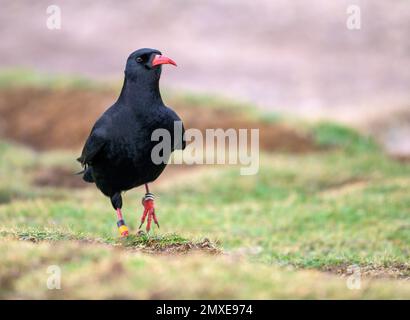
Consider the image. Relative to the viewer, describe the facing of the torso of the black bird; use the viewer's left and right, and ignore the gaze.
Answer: facing the viewer and to the right of the viewer
